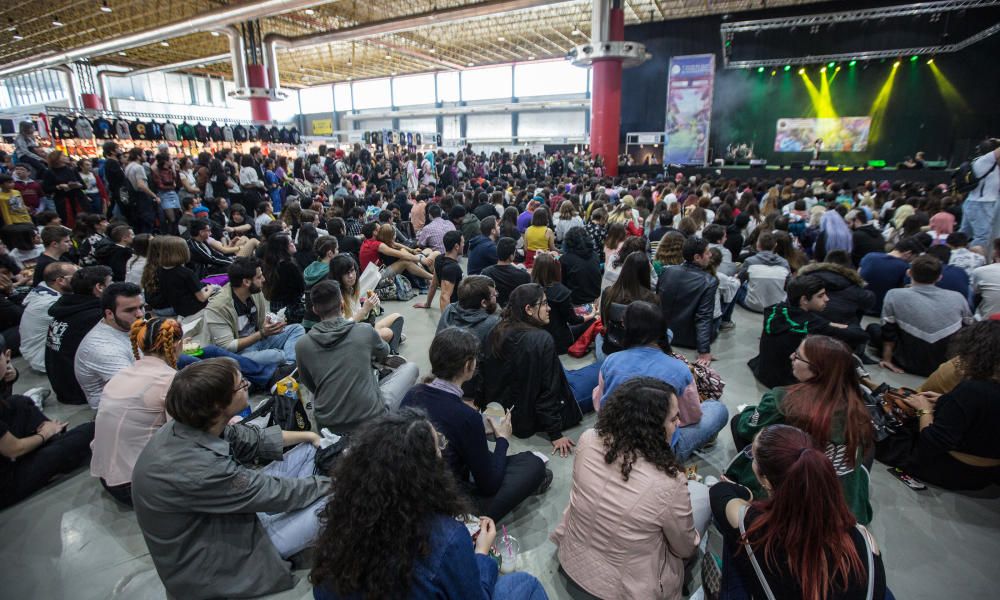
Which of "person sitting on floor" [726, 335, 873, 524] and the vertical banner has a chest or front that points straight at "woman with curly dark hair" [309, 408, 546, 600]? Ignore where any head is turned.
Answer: the vertical banner

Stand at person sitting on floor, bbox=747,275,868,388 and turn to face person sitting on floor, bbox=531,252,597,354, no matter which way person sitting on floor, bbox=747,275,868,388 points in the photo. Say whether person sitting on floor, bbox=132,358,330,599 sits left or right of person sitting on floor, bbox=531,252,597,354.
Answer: left

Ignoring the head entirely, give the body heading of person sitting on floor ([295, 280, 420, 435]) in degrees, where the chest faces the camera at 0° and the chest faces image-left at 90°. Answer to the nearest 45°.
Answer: approximately 225°

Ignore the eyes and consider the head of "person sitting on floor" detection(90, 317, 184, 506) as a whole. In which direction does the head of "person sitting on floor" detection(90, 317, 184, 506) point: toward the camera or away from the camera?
away from the camera

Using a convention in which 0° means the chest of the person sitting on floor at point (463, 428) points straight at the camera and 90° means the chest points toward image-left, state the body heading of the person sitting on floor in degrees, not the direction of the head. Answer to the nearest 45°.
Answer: approximately 225°

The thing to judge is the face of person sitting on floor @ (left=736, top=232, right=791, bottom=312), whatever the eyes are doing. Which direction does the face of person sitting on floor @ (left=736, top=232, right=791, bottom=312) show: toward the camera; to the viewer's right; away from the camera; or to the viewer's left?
away from the camera

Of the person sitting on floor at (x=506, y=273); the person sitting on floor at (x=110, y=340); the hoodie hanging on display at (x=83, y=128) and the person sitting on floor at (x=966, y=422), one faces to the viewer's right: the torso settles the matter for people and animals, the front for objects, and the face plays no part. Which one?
the person sitting on floor at (x=110, y=340)

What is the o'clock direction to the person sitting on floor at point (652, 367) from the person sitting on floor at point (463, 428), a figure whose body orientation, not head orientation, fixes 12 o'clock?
the person sitting on floor at point (652, 367) is roughly at 1 o'clock from the person sitting on floor at point (463, 428).

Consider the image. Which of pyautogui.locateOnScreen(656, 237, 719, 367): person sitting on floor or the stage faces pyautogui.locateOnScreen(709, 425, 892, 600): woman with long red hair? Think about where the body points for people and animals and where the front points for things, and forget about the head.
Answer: the stage

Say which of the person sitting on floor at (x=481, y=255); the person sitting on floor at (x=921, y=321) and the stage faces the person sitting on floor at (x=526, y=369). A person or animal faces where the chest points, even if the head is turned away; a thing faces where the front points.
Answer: the stage

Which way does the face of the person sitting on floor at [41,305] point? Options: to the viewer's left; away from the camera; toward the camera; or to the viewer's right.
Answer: to the viewer's right

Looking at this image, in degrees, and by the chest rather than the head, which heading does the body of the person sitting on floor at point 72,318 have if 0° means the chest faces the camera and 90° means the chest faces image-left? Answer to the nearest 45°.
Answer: approximately 225°

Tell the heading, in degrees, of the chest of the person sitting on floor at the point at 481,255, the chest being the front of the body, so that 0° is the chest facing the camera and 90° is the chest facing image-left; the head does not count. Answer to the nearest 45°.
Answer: approximately 225°

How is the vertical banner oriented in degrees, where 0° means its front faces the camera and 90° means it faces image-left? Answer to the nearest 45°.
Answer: approximately 0°

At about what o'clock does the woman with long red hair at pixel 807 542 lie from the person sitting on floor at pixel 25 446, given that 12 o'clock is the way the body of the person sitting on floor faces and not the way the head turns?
The woman with long red hair is roughly at 2 o'clock from the person sitting on floor.

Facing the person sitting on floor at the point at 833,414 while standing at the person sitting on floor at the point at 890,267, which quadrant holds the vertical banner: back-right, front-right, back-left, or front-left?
back-right
